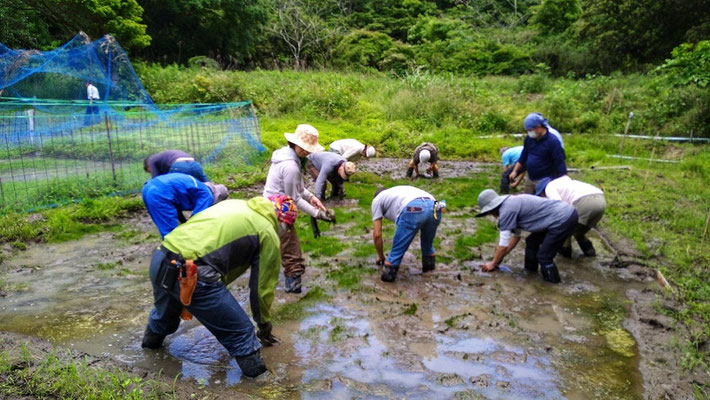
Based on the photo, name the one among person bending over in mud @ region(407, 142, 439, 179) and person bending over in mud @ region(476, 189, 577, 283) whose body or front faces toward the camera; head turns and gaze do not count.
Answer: person bending over in mud @ region(407, 142, 439, 179)

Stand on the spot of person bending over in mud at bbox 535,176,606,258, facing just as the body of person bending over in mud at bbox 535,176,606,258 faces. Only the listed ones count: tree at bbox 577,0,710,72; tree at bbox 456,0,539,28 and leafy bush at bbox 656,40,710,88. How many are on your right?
3

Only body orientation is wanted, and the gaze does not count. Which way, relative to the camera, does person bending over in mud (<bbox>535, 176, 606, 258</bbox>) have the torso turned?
to the viewer's left

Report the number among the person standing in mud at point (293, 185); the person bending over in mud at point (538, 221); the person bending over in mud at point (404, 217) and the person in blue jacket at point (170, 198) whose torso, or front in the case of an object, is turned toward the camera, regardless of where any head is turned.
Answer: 0

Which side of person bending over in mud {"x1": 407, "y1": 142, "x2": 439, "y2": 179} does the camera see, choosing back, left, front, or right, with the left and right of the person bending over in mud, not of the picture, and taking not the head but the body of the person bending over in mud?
front

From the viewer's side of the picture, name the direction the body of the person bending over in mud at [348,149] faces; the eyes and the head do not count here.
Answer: to the viewer's right

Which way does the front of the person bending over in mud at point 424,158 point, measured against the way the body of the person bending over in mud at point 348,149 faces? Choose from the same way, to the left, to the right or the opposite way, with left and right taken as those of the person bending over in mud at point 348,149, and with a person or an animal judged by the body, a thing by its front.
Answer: to the right

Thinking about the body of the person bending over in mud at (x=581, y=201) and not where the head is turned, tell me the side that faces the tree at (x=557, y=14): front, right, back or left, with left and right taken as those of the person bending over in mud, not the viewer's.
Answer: right

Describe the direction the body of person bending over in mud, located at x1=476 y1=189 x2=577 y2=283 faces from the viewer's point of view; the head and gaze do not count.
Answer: to the viewer's left

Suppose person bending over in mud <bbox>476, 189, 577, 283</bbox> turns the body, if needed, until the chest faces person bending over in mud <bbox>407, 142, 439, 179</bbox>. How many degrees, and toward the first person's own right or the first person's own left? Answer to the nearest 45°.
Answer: approximately 45° to the first person's own right

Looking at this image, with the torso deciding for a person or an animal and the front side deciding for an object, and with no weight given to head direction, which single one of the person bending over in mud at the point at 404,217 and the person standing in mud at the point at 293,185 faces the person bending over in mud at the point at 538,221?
the person standing in mud at the point at 293,185

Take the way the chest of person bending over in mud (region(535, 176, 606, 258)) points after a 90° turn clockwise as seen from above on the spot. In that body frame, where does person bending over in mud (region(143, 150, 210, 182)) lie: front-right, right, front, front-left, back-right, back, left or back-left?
back-left

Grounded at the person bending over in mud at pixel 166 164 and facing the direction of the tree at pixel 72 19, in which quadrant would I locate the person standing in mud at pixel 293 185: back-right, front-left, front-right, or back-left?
back-right
